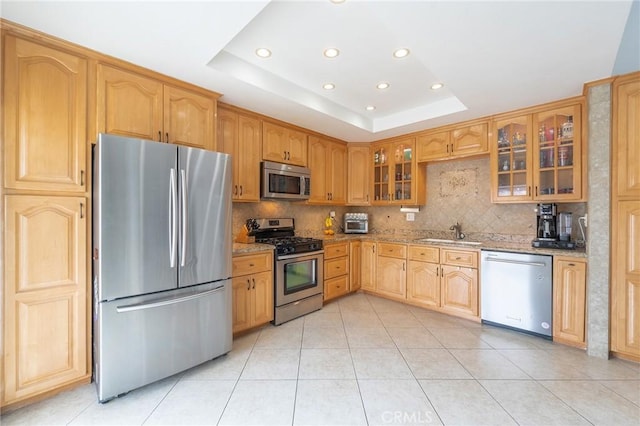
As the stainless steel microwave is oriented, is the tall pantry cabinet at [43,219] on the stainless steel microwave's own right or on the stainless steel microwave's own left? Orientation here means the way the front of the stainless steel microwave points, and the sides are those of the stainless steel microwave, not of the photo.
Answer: on the stainless steel microwave's own right

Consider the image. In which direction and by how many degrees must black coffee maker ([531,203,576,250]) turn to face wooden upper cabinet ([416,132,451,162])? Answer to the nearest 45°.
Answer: approximately 90° to its right

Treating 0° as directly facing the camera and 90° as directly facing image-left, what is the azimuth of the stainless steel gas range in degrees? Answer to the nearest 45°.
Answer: approximately 315°

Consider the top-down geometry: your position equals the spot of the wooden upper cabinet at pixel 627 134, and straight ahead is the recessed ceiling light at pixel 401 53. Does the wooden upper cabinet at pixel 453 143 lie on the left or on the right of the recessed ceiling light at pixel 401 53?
right

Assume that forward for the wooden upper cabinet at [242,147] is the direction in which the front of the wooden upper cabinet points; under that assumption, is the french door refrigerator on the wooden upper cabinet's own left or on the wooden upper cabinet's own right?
on the wooden upper cabinet's own right

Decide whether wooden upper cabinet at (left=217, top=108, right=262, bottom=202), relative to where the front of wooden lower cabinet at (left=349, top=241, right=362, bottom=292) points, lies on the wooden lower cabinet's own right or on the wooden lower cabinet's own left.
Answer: on the wooden lower cabinet's own right

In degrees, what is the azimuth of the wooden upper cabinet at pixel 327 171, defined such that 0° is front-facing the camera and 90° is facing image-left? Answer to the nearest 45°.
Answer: approximately 315°

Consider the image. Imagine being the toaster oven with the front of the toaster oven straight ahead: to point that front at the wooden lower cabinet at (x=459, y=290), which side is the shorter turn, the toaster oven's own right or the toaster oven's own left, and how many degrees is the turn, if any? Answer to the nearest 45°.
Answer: approximately 45° to the toaster oven's own left

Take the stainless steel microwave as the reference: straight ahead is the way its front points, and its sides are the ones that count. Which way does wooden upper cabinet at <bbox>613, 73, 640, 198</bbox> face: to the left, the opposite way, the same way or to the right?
to the right
